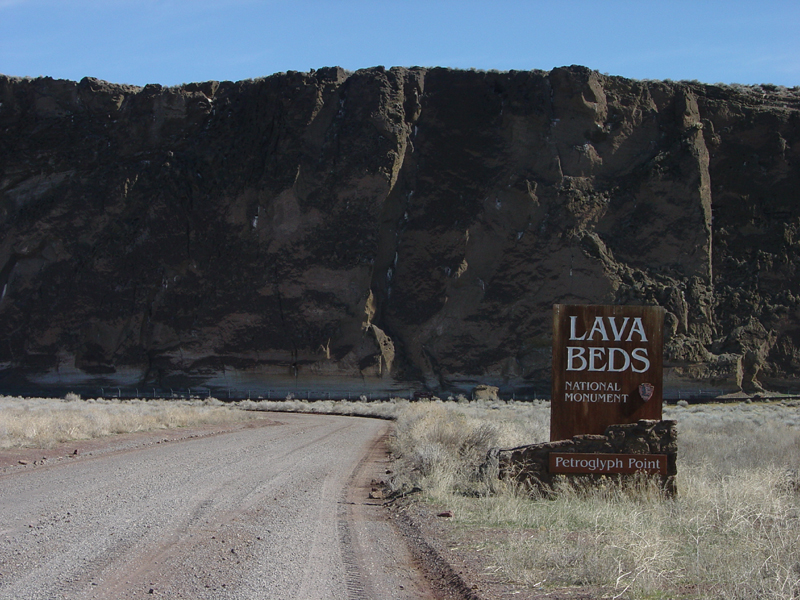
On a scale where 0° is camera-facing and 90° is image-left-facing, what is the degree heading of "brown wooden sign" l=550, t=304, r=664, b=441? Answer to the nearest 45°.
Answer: approximately 0°
